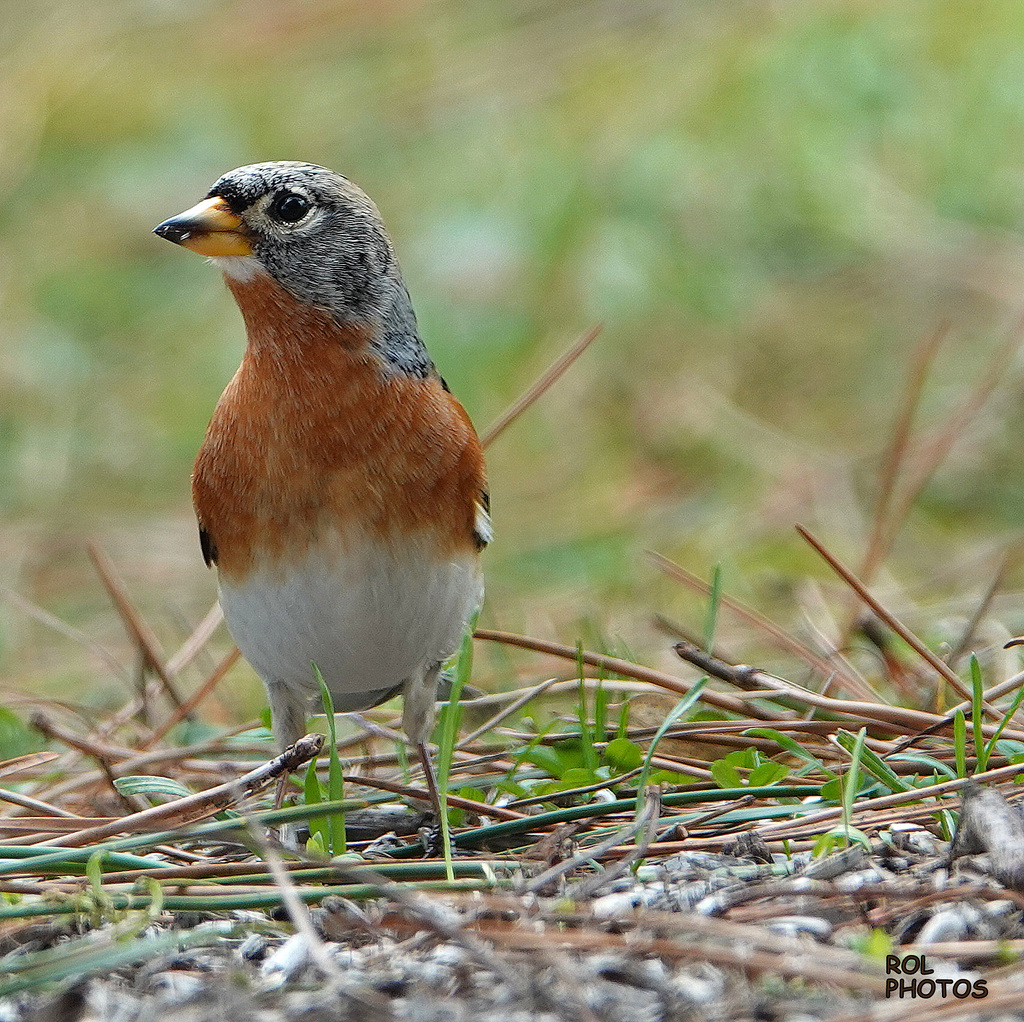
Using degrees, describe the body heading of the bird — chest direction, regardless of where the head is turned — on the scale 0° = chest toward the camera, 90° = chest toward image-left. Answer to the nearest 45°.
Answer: approximately 0°
